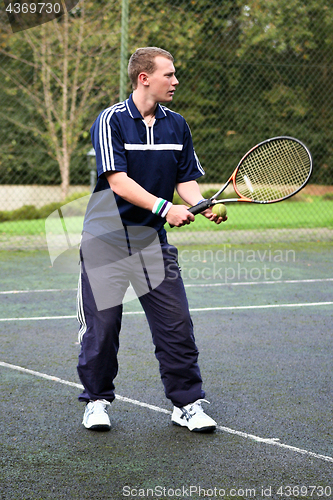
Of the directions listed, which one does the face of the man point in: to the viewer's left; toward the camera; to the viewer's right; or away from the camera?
to the viewer's right

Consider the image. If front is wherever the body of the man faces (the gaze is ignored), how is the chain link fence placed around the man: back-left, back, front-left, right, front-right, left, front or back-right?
back-left

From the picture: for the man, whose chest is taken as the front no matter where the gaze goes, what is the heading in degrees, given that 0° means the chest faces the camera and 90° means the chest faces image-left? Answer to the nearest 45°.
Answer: approximately 315°
